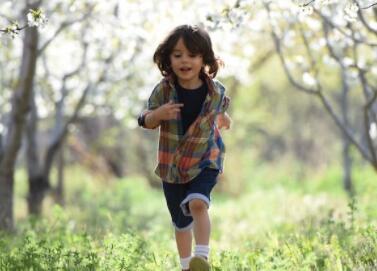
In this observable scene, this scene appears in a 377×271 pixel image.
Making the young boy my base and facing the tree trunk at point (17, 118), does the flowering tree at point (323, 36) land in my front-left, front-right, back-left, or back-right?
front-right

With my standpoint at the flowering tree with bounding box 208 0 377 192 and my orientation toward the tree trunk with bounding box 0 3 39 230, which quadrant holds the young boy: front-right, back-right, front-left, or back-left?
front-left

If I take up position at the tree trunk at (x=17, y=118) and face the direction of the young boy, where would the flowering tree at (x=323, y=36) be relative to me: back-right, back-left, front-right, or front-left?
front-left

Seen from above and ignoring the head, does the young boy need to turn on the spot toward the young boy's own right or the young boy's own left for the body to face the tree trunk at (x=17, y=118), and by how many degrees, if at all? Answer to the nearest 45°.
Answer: approximately 135° to the young boy's own right

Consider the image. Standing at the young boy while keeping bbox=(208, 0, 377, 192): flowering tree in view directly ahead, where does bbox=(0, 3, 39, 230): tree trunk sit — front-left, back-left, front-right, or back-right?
front-left

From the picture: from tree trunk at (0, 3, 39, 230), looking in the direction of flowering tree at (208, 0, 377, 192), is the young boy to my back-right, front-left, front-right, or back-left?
front-right

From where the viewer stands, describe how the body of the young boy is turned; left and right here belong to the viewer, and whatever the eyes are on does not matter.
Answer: facing the viewer

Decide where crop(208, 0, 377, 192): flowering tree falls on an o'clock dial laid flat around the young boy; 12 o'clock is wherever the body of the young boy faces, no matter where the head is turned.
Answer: The flowering tree is roughly at 7 o'clock from the young boy.
